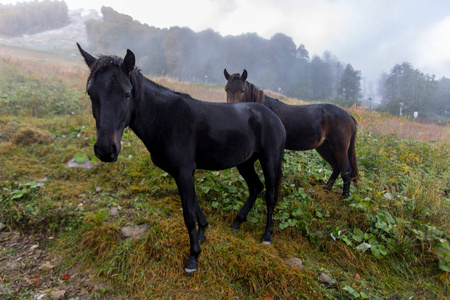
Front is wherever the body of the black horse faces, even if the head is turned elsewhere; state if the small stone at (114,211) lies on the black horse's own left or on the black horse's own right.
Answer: on the black horse's own right

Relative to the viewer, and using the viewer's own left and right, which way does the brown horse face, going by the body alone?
facing to the left of the viewer

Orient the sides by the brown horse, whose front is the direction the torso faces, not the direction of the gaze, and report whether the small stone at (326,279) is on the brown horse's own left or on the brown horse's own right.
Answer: on the brown horse's own left

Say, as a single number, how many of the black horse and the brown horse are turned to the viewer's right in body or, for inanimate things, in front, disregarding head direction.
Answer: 0

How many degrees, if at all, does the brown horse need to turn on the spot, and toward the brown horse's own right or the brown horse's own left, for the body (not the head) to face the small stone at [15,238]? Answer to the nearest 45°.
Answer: approximately 45° to the brown horse's own left

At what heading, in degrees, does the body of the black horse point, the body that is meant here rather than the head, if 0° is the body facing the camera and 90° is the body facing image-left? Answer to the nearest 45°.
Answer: approximately 45°

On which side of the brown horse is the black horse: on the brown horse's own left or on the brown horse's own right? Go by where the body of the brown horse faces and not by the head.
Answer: on the brown horse's own left

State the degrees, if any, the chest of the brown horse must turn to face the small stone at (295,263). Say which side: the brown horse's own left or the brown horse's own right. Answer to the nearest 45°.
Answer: approximately 90° to the brown horse's own left

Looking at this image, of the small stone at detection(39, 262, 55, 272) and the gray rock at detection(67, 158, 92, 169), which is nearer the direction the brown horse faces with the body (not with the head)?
the gray rock
